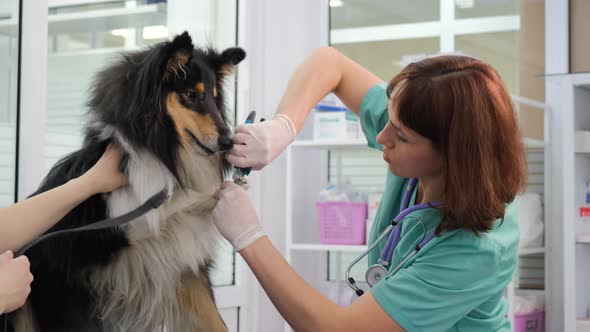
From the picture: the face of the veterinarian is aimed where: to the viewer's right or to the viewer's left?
to the viewer's left

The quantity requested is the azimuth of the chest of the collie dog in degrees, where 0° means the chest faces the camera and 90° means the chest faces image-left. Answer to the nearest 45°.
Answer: approximately 315°

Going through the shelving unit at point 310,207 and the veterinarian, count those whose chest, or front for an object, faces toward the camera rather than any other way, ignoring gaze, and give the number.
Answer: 1

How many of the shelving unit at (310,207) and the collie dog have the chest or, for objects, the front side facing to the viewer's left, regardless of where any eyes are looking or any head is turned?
0

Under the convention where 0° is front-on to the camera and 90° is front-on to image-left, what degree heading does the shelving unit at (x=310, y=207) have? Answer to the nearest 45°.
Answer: approximately 0°

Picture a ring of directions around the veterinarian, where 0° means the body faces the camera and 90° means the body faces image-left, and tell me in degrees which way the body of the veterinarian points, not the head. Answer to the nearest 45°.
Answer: approximately 90°

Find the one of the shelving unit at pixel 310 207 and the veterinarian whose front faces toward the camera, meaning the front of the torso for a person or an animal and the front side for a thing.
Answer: the shelving unit

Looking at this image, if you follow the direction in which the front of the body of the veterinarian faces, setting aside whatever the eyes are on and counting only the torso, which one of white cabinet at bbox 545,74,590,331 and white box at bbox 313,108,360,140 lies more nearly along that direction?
the white box

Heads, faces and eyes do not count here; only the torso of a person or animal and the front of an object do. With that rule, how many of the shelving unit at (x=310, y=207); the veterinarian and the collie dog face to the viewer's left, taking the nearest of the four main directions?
1

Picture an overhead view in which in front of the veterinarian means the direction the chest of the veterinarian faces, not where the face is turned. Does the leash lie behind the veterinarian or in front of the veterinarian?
in front

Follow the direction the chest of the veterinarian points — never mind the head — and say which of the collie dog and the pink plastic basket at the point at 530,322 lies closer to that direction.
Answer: the collie dog

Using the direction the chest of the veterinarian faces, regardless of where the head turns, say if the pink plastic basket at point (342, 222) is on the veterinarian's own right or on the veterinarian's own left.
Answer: on the veterinarian's own right

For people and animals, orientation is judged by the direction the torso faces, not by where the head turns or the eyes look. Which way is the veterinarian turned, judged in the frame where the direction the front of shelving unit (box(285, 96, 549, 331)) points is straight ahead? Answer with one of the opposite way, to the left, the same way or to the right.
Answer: to the right
